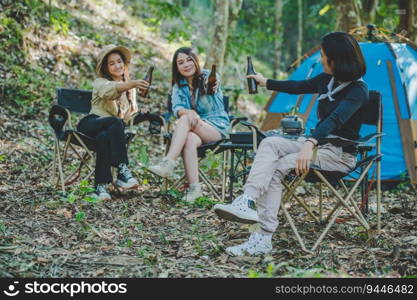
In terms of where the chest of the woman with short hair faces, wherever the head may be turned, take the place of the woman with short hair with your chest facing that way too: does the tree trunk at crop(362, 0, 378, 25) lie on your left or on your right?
on your right

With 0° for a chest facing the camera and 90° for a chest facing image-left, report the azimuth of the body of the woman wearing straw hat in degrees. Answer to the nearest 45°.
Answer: approximately 315°

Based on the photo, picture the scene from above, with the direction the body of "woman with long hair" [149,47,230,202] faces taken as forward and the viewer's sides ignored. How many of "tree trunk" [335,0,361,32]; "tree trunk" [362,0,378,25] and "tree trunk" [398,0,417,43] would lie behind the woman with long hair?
3

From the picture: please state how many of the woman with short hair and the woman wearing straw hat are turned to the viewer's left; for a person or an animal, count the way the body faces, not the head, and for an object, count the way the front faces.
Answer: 1

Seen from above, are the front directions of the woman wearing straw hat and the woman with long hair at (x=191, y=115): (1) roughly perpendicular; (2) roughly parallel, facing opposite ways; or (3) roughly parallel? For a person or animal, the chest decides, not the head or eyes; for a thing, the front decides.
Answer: roughly perpendicular

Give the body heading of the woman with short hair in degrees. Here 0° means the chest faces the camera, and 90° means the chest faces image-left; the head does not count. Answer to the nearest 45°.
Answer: approximately 90°

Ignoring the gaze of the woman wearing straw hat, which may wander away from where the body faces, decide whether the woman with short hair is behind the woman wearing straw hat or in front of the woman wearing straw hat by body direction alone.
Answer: in front

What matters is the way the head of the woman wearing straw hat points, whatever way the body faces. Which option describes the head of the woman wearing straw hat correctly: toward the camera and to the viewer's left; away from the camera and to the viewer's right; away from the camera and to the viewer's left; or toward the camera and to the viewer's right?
toward the camera and to the viewer's right

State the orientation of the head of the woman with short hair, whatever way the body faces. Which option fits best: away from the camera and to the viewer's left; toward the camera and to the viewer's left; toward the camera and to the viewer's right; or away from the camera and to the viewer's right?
away from the camera and to the viewer's left

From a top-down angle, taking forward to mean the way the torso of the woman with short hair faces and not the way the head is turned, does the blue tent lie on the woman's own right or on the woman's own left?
on the woman's own right

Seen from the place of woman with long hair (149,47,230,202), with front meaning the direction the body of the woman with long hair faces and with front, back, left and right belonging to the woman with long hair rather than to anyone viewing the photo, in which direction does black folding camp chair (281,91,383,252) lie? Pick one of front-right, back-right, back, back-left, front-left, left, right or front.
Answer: left

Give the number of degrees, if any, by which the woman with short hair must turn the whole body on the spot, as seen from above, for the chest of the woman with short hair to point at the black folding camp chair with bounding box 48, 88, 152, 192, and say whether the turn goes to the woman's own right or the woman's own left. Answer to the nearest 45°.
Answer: approximately 45° to the woman's own right

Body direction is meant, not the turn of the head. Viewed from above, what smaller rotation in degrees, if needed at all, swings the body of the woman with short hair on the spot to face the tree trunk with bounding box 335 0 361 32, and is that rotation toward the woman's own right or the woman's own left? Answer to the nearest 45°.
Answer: approximately 90° to the woman's own right
